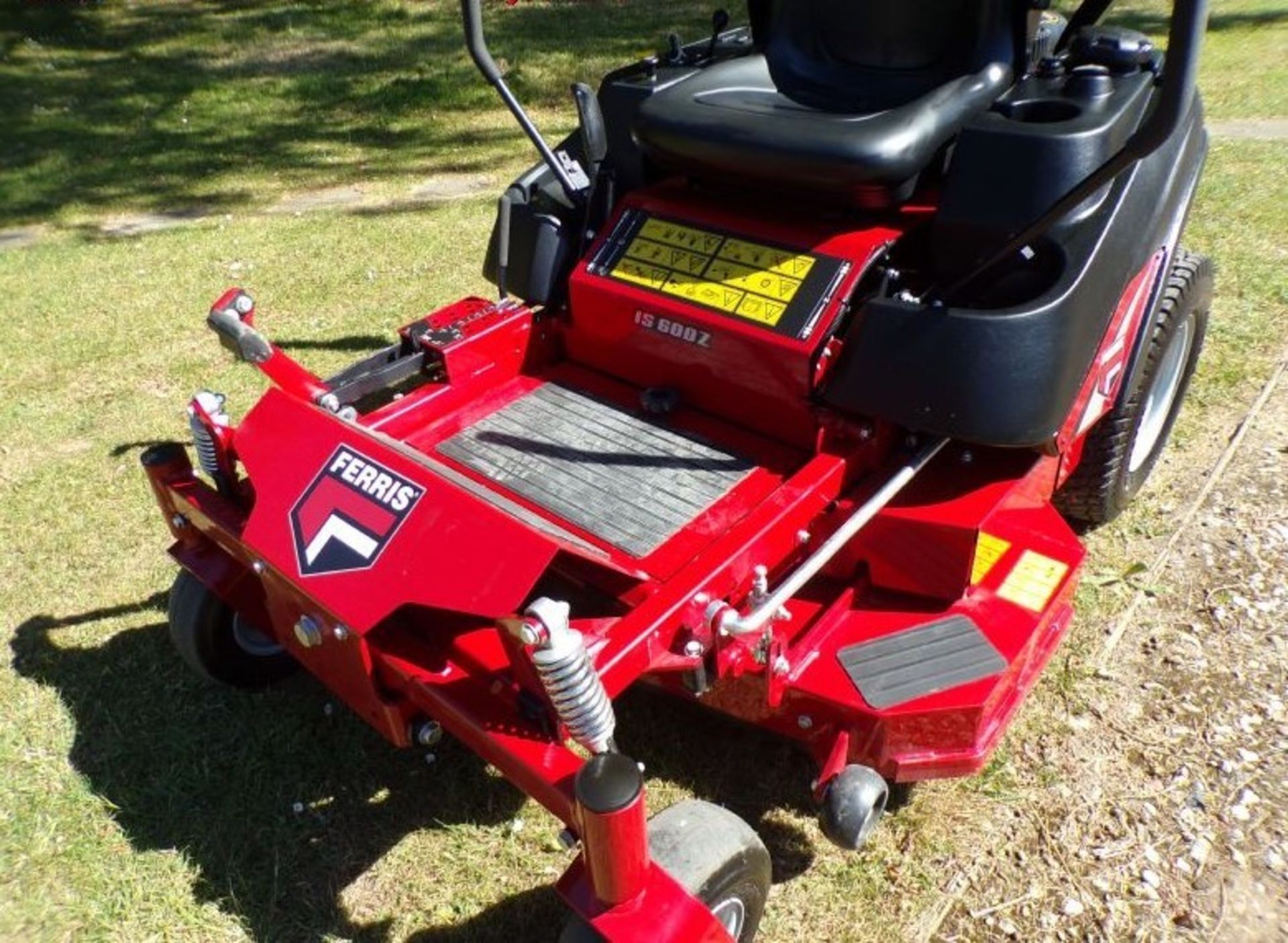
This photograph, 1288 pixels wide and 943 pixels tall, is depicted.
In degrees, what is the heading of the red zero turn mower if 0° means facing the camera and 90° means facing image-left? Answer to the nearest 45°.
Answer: approximately 45°
